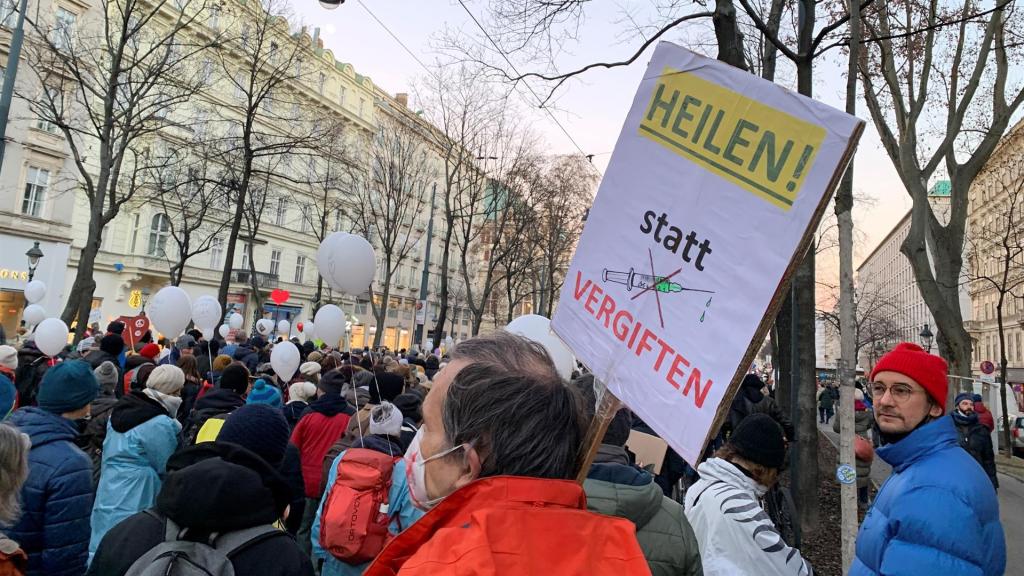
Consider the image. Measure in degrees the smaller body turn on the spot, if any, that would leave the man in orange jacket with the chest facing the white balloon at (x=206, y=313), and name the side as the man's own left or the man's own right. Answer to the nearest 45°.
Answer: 0° — they already face it

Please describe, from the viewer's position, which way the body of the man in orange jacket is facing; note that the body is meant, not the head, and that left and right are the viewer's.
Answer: facing away from the viewer and to the left of the viewer

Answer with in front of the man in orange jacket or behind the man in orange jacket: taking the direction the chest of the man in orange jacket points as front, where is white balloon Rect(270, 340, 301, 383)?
in front

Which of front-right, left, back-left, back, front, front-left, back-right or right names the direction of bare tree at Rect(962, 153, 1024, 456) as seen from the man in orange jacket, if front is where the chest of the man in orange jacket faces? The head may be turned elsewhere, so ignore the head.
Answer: right

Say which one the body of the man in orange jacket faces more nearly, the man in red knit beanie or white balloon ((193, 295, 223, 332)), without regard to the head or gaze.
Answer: the white balloon

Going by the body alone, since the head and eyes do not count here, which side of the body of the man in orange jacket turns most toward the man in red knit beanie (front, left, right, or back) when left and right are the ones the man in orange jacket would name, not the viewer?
right

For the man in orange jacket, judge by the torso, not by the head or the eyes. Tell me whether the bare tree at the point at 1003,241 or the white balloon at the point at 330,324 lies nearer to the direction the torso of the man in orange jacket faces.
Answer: the white balloon

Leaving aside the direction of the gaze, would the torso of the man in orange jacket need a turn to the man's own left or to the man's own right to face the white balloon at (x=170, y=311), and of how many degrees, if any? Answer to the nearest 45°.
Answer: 0° — they already face it

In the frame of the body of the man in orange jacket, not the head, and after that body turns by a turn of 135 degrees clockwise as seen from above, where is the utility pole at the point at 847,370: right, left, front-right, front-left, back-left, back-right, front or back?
front-left

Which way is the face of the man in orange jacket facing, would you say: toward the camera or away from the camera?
away from the camera

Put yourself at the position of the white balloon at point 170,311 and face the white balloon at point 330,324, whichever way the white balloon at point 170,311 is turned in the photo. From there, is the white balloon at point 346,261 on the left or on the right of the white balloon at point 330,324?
right

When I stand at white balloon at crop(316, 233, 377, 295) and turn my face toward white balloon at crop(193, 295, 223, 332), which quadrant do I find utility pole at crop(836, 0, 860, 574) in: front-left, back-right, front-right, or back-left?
back-right

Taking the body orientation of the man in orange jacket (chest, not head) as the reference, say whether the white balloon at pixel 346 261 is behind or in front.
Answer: in front
